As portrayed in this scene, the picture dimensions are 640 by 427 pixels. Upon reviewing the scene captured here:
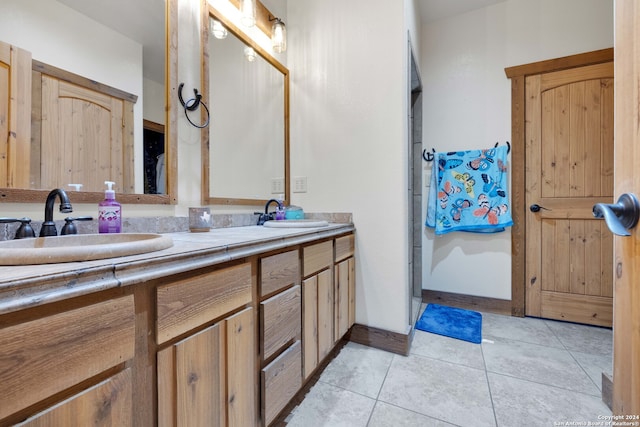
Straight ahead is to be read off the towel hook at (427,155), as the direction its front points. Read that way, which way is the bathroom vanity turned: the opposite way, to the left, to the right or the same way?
to the left

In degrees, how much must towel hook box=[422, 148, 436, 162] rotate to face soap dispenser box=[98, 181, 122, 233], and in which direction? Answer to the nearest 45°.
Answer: approximately 45° to its right

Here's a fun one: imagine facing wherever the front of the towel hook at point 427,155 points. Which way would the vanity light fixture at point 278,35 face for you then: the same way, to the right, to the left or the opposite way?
to the left

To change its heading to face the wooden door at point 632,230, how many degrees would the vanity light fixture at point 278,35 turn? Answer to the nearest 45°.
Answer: approximately 45° to its right

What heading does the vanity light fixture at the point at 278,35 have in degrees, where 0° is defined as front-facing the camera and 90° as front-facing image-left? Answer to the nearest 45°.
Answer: approximately 315°

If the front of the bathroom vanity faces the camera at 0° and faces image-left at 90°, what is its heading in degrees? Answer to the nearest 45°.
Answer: approximately 315°

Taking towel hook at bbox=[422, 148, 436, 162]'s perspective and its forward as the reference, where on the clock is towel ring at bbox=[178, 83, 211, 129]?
towel ring at bbox=[178, 83, 211, 129] is roughly at 1 o'clock from towel hook at bbox=[422, 148, 436, 162].
